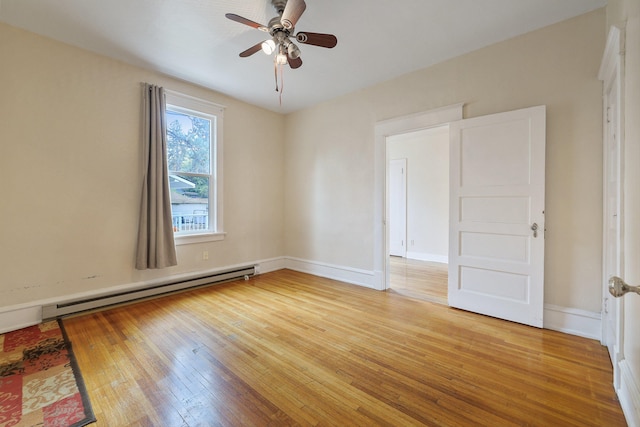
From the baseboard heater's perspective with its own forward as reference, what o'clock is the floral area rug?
The floral area rug is roughly at 2 o'clock from the baseboard heater.

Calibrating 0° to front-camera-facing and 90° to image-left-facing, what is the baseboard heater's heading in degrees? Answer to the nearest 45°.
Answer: approximately 315°

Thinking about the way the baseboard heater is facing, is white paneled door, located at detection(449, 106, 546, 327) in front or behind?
in front

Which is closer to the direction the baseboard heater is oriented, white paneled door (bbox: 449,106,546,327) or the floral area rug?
the white paneled door
